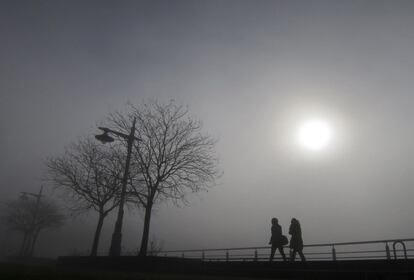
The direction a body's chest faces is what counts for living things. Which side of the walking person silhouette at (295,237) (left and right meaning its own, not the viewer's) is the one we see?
left

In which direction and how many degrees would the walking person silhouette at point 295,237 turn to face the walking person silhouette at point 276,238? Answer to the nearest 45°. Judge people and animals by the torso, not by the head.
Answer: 0° — it already faces it
